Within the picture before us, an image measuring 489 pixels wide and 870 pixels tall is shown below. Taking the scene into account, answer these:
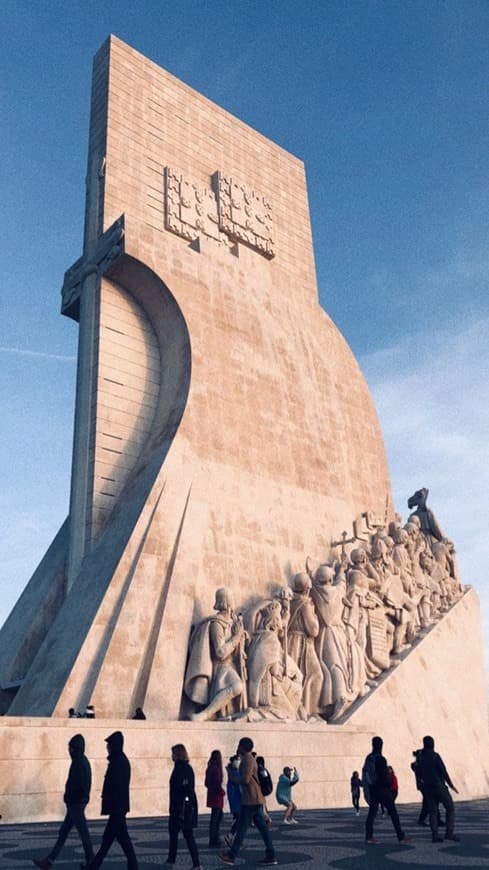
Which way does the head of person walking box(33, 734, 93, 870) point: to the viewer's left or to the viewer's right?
to the viewer's left

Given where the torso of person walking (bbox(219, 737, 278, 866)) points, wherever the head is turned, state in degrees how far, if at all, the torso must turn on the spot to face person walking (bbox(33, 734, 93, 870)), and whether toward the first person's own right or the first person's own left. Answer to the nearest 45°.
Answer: approximately 45° to the first person's own left

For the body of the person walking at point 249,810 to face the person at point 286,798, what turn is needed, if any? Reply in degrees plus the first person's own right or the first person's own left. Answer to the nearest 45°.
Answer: approximately 90° to the first person's own right
